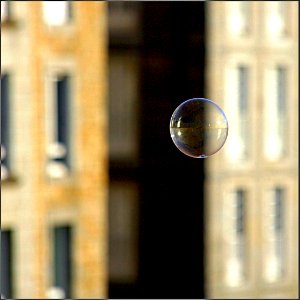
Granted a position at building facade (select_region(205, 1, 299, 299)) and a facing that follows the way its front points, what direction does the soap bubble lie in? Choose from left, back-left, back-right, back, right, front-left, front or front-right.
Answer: front

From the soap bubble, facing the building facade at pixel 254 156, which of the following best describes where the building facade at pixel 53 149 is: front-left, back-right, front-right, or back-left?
front-left

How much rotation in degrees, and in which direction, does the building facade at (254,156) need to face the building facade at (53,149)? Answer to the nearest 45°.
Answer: approximately 45° to its right

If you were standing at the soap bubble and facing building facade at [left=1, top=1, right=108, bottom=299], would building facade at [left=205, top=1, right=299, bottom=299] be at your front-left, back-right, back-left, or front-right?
front-right

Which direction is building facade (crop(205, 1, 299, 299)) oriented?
toward the camera
